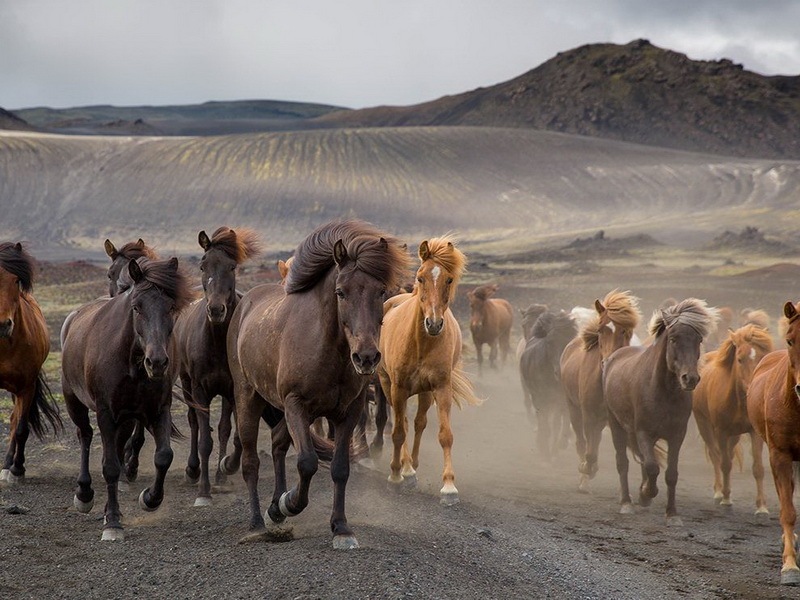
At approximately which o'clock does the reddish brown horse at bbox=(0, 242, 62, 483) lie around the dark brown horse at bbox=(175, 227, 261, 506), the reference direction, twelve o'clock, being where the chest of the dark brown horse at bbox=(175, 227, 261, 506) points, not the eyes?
the reddish brown horse at bbox=(0, 242, 62, 483) is roughly at 4 o'clock from the dark brown horse at bbox=(175, 227, 261, 506).

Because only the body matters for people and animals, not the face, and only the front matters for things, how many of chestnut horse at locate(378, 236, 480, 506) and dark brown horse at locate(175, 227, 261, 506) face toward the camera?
2

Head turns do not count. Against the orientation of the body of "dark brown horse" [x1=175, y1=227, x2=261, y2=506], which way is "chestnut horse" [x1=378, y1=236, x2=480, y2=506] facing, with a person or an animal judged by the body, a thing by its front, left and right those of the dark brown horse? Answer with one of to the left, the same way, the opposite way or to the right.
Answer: the same way

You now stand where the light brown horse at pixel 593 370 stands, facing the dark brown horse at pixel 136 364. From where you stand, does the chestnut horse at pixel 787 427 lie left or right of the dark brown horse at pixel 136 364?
left

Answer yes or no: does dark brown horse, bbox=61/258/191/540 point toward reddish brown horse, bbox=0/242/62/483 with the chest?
no

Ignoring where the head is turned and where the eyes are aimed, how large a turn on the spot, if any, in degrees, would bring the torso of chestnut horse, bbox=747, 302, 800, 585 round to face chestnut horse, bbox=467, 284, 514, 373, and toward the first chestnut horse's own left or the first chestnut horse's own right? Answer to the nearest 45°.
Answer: approximately 180°

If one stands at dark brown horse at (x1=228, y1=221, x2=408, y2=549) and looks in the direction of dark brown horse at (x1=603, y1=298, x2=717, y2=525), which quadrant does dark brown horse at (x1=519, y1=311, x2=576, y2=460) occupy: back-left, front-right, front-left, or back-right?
front-left

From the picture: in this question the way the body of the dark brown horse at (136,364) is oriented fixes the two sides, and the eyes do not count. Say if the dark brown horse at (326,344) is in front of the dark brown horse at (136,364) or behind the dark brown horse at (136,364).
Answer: in front

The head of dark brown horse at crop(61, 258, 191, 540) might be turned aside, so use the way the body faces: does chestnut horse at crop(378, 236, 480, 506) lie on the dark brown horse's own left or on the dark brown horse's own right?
on the dark brown horse's own left

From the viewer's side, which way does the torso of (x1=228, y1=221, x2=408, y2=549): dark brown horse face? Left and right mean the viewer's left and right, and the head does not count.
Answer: facing the viewer and to the right of the viewer

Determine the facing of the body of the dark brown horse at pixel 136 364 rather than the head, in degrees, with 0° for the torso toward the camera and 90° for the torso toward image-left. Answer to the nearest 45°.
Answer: approximately 315°

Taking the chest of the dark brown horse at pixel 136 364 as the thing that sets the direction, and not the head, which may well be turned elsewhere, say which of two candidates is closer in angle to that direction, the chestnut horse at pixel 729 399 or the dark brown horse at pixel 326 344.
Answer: the dark brown horse

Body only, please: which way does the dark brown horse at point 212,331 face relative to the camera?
toward the camera

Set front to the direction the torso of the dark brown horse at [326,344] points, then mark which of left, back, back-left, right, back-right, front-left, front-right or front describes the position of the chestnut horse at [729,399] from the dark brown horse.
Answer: left

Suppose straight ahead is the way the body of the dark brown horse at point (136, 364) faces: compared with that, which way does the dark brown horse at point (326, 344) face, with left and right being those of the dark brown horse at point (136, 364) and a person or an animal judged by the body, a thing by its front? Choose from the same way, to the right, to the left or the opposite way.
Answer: the same way

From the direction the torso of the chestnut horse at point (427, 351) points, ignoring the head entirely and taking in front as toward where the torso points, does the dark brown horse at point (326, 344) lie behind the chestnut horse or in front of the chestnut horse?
in front

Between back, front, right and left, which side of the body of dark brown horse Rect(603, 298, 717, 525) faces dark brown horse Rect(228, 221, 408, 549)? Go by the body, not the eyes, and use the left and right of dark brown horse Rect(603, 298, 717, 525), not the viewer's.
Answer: right

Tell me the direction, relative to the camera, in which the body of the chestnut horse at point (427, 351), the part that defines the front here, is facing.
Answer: toward the camera

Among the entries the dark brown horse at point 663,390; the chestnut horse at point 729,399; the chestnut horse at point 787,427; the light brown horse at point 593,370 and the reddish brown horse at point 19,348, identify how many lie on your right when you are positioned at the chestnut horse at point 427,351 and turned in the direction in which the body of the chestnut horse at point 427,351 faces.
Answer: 1
